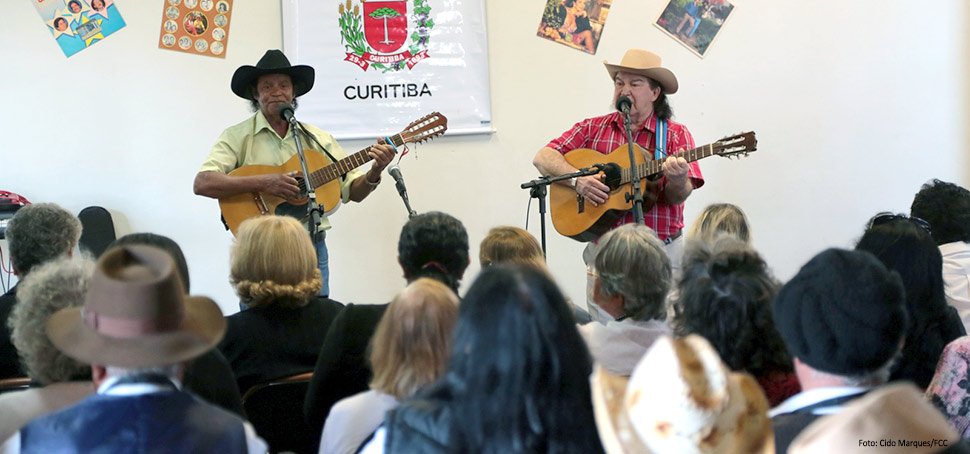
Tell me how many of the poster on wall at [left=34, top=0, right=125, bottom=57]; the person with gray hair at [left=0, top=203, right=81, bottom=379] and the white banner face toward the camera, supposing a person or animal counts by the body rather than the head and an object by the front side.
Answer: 2

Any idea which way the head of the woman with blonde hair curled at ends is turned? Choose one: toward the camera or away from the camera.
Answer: away from the camera

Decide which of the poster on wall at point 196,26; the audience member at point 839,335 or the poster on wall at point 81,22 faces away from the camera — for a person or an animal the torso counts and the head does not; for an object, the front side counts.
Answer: the audience member

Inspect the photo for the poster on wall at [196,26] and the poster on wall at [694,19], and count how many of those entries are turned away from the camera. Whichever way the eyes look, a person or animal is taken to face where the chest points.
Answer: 0

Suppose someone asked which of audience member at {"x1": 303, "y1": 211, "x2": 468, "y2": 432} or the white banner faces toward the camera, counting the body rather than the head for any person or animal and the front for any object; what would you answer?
the white banner

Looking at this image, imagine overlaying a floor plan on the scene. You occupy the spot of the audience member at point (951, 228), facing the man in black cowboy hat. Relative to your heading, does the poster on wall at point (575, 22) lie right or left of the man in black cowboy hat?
right

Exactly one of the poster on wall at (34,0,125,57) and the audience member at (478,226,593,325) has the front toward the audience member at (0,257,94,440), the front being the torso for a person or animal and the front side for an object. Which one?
the poster on wall

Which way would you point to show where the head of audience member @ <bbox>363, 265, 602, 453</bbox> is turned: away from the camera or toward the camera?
away from the camera

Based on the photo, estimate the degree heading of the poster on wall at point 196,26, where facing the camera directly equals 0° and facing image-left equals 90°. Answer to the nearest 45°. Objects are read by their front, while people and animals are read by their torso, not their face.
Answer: approximately 0°

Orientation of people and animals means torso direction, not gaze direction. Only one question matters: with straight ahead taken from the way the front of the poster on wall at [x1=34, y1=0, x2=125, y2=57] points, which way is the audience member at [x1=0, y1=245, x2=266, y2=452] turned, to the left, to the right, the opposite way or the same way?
the opposite way

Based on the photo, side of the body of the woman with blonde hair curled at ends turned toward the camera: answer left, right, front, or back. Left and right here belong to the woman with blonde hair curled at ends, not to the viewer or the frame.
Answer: back

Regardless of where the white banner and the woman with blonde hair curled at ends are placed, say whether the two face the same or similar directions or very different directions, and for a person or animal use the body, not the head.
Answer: very different directions

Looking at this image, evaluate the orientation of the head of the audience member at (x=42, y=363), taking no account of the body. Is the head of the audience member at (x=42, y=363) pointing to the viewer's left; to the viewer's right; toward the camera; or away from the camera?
away from the camera

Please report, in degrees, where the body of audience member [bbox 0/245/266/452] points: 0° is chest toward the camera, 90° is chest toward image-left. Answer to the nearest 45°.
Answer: approximately 180°

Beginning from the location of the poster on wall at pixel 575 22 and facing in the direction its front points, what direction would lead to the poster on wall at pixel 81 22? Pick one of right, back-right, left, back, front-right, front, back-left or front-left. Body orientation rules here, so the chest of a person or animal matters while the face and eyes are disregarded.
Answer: right

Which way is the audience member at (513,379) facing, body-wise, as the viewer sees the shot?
away from the camera

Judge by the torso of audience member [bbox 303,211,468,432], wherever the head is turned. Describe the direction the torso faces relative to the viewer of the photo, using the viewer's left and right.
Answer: facing away from the viewer

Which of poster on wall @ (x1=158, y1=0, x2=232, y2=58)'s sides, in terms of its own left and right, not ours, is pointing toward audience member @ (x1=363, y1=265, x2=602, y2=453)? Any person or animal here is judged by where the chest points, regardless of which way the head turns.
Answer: front

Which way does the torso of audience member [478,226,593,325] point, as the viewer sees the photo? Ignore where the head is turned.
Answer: away from the camera

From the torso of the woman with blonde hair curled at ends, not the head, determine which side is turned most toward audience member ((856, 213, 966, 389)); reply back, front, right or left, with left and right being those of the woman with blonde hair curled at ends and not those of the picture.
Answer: right
